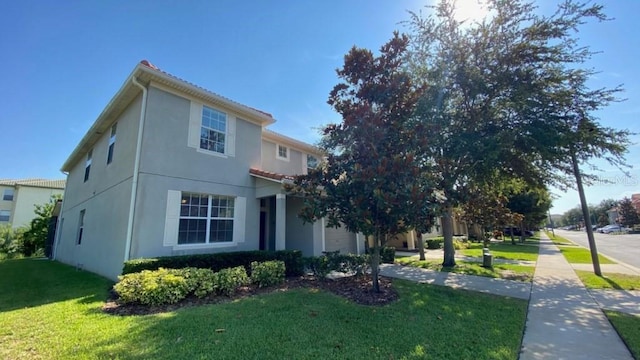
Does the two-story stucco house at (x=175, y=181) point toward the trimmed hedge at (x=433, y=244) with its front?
no

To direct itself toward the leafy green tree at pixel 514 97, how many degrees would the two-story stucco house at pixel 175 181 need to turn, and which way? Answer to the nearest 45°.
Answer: approximately 45° to its left

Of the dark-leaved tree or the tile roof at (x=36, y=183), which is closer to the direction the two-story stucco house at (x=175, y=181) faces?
the dark-leaved tree

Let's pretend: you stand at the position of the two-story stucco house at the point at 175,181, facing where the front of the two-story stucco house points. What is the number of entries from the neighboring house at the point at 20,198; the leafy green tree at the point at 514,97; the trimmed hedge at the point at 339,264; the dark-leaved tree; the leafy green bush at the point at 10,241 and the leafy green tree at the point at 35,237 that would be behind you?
3

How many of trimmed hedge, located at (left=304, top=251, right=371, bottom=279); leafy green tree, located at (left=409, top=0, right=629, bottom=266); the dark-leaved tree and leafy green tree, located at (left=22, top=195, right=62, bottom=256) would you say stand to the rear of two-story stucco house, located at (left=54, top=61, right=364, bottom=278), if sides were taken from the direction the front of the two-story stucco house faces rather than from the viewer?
1

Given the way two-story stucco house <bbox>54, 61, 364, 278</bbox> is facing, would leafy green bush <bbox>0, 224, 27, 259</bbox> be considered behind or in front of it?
behind

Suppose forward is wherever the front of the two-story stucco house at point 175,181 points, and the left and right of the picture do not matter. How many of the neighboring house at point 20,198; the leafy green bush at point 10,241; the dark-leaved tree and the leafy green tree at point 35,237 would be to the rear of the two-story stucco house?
3

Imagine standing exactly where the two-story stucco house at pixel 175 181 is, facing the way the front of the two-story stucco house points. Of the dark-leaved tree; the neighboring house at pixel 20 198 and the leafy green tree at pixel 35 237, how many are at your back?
2

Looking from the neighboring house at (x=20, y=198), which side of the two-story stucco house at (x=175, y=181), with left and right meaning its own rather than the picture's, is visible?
back

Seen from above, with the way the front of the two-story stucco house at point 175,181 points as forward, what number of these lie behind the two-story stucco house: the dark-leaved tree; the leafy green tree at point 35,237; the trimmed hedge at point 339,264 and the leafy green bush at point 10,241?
2

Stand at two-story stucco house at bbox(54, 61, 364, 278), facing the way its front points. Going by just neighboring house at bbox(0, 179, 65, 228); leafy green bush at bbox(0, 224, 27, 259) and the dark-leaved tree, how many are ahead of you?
1

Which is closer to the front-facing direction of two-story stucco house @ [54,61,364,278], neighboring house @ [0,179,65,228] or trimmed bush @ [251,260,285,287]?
the trimmed bush

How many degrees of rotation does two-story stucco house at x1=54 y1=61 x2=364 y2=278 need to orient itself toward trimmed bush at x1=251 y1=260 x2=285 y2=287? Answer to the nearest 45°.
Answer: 0° — it already faces it

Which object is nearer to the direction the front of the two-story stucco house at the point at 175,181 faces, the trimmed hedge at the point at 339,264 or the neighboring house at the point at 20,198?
the trimmed hedge

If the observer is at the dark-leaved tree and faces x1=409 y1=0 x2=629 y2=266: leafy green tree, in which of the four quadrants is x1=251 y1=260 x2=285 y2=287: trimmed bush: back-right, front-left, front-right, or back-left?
back-left

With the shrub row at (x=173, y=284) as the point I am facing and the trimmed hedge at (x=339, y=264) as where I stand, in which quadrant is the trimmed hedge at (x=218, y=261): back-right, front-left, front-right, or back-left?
front-right

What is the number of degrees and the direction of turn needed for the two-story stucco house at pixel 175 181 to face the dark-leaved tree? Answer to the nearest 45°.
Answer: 0° — it already faces it

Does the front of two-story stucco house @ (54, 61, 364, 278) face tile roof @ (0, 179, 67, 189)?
no

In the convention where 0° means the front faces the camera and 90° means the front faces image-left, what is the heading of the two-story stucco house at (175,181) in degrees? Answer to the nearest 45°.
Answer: approximately 315°

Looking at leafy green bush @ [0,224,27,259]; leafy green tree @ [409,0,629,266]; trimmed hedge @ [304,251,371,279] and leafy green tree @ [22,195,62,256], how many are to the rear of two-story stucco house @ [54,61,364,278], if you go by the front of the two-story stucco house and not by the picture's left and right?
2
